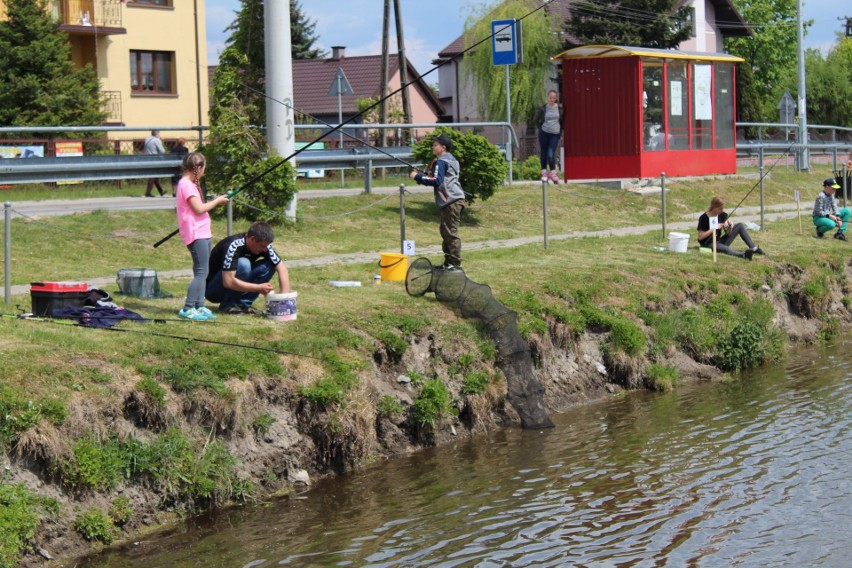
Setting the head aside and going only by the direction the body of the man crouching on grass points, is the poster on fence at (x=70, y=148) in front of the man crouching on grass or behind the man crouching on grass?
behind

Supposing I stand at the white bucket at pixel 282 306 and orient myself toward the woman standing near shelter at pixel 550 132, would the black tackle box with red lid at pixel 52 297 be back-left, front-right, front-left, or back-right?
back-left

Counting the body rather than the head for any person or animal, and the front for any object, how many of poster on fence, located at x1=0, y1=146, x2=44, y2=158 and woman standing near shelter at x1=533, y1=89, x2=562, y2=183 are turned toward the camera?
2

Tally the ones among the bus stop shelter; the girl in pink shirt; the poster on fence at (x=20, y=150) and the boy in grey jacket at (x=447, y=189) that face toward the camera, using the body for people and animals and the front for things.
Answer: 1

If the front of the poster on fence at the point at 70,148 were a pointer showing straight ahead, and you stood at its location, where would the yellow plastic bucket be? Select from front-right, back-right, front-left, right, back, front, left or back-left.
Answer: front

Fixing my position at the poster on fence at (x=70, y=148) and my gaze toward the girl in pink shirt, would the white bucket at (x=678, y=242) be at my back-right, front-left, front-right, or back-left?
front-left

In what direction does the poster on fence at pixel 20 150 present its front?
toward the camera

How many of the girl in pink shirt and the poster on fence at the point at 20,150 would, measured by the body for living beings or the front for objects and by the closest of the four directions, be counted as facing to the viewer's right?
1

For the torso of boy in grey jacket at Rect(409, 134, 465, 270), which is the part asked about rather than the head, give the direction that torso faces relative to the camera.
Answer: to the viewer's left

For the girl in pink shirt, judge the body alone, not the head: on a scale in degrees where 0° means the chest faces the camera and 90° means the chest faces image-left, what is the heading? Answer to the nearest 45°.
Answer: approximately 270°

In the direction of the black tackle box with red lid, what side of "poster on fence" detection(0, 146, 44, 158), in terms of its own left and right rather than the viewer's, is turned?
front

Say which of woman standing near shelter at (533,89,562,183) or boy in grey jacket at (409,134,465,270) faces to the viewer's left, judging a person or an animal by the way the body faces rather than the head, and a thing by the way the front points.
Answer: the boy in grey jacket

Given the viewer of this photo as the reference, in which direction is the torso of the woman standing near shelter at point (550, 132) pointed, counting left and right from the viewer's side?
facing the viewer

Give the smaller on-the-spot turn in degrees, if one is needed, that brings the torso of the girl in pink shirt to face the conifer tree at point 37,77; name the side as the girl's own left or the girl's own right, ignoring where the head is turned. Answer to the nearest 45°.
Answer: approximately 90° to the girl's own left
